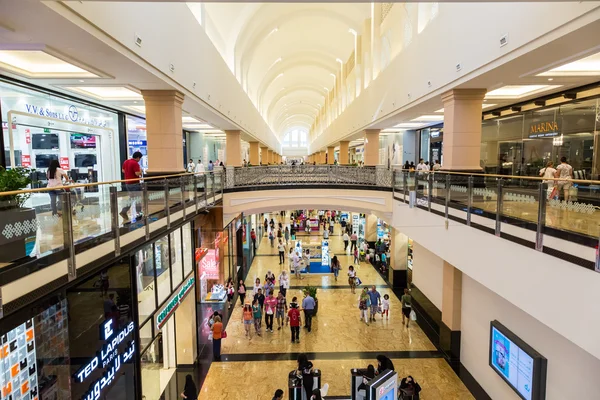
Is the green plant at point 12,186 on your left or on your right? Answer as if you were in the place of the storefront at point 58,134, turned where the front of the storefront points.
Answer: on your right

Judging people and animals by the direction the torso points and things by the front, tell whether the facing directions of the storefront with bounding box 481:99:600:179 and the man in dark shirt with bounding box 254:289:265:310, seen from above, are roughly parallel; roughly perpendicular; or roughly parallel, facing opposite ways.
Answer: roughly perpendicular

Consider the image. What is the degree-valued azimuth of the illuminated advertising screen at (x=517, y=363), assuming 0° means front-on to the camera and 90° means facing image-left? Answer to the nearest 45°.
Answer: approximately 45°

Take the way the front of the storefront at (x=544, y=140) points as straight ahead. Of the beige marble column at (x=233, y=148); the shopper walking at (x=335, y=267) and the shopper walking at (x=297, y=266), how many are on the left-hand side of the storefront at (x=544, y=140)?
0

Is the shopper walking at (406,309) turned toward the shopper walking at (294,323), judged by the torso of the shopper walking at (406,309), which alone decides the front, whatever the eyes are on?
no

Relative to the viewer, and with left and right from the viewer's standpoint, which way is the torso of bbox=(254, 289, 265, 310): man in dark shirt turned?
facing the viewer

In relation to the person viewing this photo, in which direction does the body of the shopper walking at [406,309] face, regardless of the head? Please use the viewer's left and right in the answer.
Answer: facing away from the viewer

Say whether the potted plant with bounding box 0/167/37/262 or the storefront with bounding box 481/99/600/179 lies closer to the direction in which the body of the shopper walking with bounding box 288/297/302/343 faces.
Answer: the storefront

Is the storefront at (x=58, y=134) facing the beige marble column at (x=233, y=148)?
no
